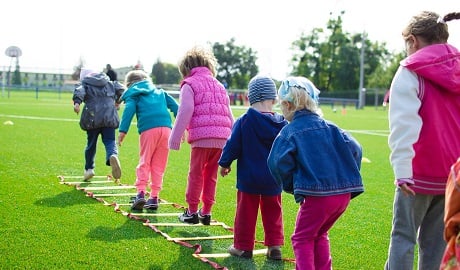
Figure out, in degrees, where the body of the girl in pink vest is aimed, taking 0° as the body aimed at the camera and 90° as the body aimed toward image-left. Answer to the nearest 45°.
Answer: approximately 135°

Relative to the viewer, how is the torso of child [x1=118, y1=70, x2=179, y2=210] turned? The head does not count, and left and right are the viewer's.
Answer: facing away from the viewer and to the left of the viewer

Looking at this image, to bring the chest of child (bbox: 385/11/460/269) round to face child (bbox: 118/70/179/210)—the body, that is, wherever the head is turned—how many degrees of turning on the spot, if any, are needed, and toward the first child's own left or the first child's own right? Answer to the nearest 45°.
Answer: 0° — they already face them

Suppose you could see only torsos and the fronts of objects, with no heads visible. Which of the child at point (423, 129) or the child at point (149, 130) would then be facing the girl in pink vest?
the child at point (423, 129)

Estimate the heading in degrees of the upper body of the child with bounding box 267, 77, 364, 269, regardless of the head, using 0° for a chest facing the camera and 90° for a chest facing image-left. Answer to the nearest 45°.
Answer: approximately 135°

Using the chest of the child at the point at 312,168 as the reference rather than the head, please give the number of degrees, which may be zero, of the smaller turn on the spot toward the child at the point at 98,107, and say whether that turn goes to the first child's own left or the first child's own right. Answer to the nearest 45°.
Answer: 0° — they already face them

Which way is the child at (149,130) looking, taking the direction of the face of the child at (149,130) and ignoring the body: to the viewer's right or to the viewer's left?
to the viewer's left

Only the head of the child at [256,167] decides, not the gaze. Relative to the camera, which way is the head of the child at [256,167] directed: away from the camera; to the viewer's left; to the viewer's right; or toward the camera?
away from the camera

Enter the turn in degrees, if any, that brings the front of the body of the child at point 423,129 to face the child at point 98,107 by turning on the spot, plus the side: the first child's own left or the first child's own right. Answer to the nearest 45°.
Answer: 0° — they already face them
